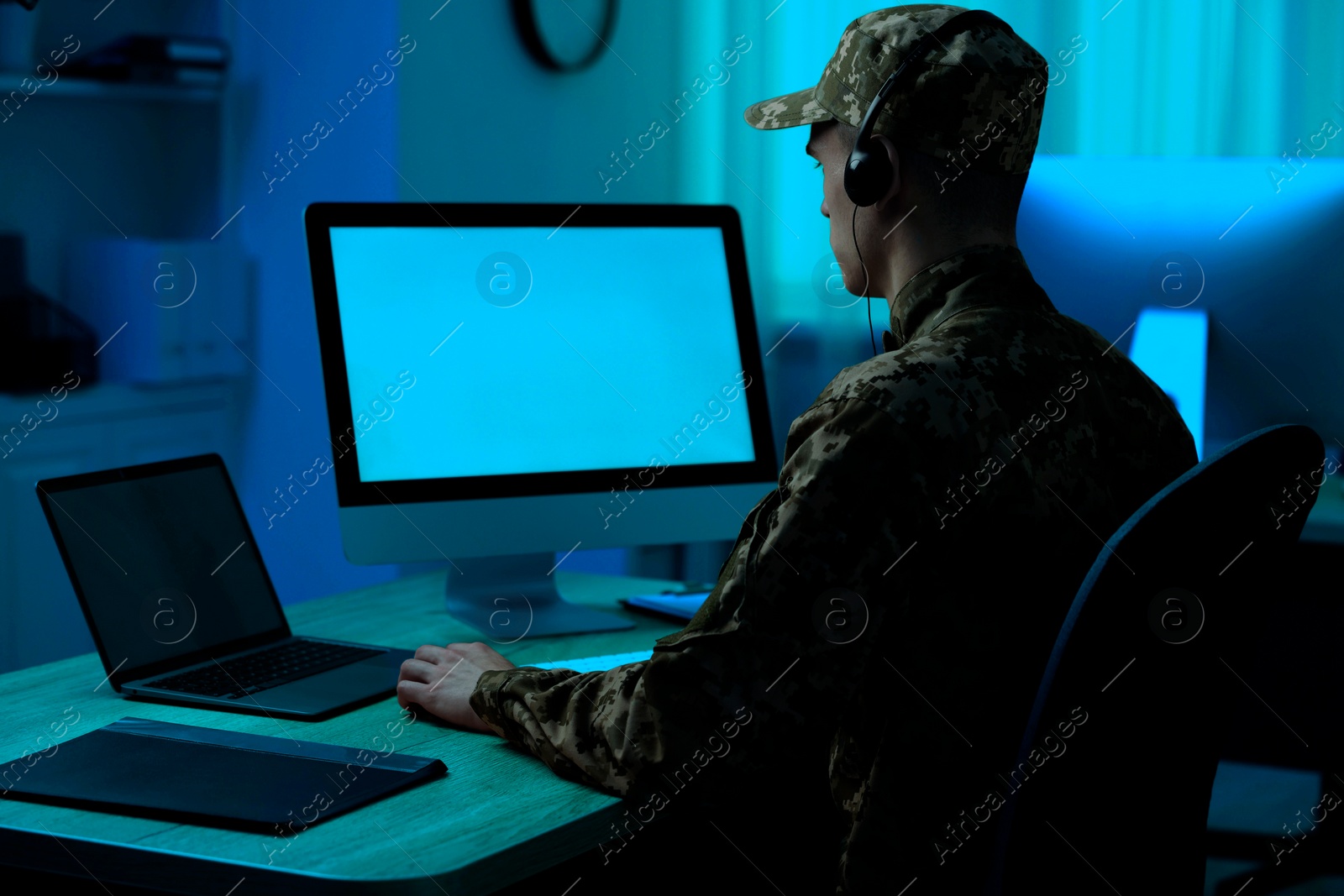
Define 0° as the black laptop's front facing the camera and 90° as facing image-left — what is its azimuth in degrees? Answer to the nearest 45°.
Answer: approximately 315°

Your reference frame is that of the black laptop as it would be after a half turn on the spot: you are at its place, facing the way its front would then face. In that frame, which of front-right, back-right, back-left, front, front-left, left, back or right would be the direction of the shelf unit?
front-right

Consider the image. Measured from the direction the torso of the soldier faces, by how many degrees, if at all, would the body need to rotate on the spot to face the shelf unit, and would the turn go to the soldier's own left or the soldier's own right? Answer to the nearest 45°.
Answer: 0° — they already face it

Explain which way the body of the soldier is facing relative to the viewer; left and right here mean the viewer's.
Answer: facing away from the viewer and to the left of the viewer

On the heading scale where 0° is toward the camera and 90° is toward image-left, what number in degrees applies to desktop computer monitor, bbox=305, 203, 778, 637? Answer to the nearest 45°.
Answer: approximately 315°

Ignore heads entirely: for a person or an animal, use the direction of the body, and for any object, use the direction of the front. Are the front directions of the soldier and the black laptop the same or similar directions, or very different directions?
very different directions

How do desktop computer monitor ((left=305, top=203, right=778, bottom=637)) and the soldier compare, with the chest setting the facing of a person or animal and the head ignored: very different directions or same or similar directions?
very different directions
